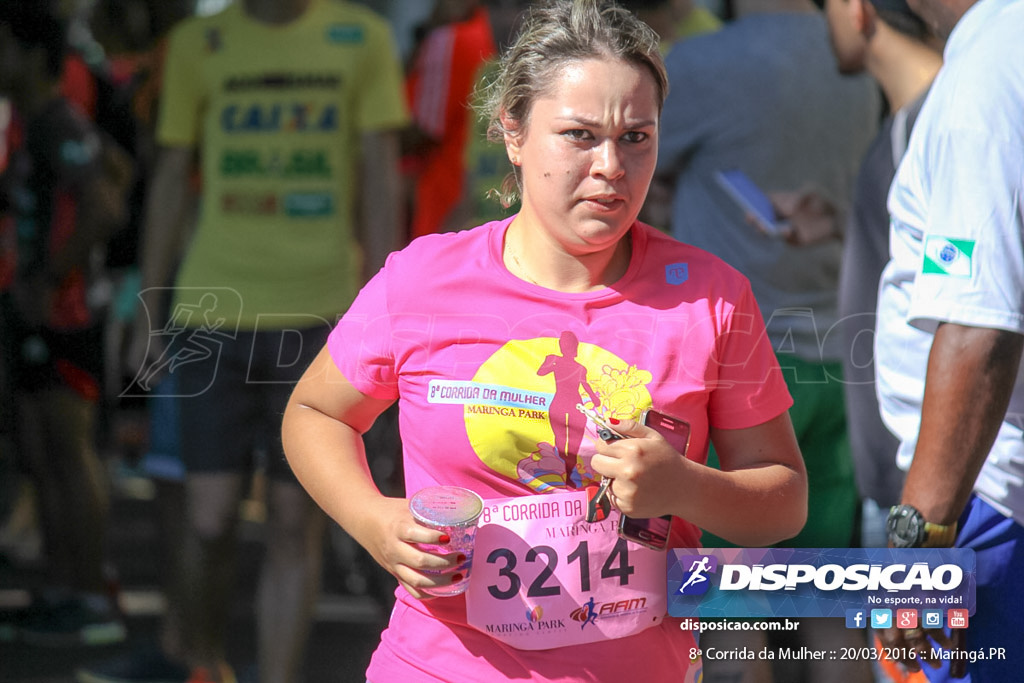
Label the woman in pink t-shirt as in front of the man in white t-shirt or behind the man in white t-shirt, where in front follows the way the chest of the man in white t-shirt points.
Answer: in front

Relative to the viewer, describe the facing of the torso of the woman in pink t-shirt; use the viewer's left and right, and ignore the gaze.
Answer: facing the viewer

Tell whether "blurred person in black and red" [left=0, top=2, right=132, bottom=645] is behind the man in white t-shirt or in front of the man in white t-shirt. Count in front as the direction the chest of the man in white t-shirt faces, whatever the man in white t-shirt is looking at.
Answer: in front

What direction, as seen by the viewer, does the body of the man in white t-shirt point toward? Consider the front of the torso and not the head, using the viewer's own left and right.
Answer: facing to the left of the viewer

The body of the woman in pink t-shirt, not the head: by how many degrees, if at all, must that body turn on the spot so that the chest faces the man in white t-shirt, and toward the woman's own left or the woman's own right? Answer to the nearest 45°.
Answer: approximately 90° to the woman's own left

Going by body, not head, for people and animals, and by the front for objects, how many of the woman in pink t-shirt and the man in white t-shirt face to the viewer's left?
1

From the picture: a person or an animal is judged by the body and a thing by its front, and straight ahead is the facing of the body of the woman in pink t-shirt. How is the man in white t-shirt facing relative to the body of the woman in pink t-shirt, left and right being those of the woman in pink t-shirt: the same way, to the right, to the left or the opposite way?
to the right

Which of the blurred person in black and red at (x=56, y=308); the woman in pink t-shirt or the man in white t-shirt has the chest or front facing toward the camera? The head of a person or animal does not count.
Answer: the woman in pink t-shirt
